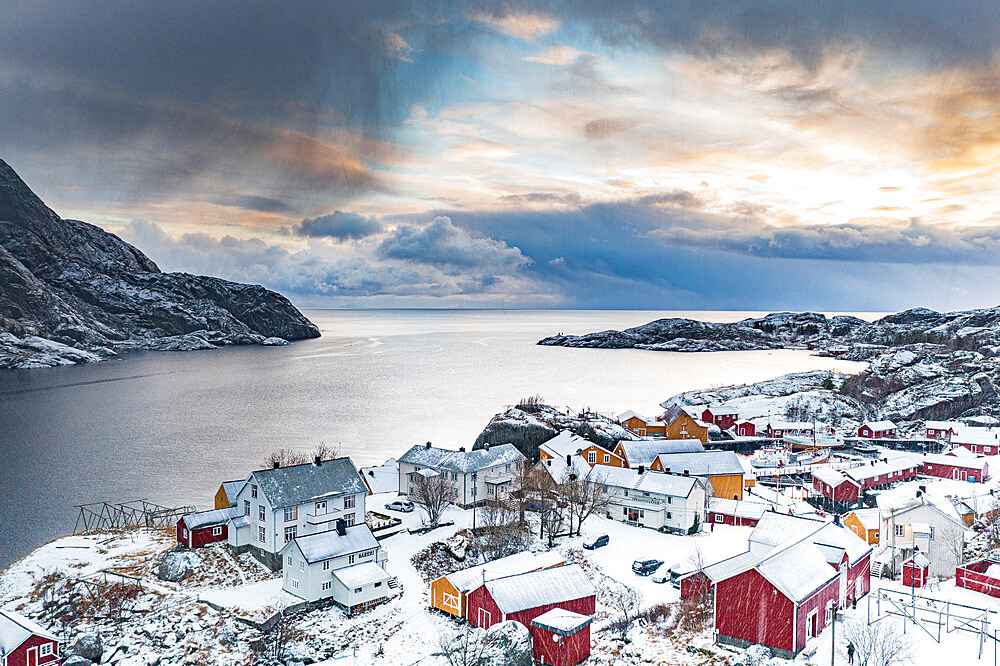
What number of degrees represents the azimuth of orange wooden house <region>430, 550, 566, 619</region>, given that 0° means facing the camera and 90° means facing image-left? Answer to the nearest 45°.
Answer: approximately 45°

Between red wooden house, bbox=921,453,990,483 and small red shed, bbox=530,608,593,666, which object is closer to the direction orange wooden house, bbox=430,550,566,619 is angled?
the small red shed

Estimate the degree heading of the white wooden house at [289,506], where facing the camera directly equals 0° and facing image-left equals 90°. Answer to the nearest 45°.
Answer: approximately 315°

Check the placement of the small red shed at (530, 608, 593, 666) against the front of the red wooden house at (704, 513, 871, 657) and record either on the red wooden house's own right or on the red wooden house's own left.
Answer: on the red wooden house's own right

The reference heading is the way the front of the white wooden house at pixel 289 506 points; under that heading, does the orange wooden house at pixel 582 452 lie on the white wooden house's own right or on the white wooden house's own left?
on the white wooden house's own left

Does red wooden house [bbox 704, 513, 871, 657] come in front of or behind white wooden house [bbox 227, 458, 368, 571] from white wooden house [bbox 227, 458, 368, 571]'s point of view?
in front

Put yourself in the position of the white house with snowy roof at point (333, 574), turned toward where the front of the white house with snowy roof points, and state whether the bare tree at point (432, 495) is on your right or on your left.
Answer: on your left

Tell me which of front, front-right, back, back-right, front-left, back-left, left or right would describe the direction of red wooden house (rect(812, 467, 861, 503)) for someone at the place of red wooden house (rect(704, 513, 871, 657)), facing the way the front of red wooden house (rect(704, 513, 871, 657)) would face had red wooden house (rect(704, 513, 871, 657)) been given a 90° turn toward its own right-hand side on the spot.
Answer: back-right
